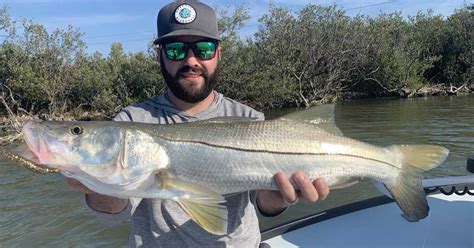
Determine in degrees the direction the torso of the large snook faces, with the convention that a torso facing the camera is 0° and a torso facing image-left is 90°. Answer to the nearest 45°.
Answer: approximately 90°

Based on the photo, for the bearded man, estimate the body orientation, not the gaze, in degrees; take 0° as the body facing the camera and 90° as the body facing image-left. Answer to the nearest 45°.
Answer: approximately 0°
